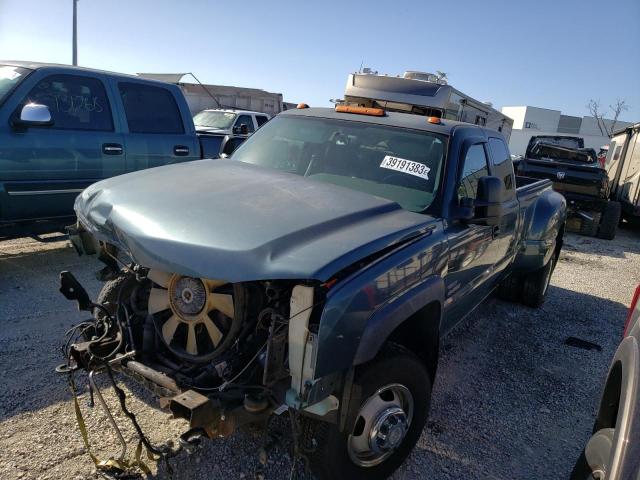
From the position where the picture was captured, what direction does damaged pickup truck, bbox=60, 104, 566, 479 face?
facing the viewer and to the left of the viewer

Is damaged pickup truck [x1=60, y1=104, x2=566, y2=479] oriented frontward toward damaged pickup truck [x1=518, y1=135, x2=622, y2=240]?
no
